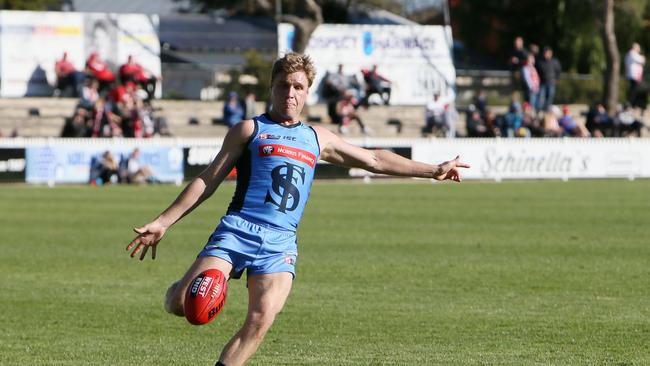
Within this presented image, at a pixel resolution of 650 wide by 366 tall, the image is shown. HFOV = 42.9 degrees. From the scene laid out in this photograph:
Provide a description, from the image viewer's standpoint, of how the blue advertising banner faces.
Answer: facing the viewer

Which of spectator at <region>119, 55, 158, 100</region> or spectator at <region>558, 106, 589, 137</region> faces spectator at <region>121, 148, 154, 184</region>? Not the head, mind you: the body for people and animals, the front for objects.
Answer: spectator at <region>119, 55, 158, 100</region>

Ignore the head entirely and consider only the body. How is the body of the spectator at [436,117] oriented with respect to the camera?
toward the camera

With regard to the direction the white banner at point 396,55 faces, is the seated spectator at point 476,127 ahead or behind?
ahead

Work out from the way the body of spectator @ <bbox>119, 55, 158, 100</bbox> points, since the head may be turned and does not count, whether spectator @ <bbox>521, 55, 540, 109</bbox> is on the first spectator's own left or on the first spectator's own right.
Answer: on the first spectator's own left

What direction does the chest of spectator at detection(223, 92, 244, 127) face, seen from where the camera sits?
toward the camera

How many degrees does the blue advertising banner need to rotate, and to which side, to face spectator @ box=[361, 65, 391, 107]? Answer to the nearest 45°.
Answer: approximately 135° to its left

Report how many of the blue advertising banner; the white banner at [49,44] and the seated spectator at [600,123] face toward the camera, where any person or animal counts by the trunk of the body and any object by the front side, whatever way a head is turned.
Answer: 3

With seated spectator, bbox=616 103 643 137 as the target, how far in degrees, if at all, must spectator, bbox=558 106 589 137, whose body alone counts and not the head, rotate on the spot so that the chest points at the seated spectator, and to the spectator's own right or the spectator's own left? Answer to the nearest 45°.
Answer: approximately 90° to the spectator's own left

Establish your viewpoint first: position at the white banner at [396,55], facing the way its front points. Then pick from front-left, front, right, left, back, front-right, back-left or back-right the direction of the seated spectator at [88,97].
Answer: front-right

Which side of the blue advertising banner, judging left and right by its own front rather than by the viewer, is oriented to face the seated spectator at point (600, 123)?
left
